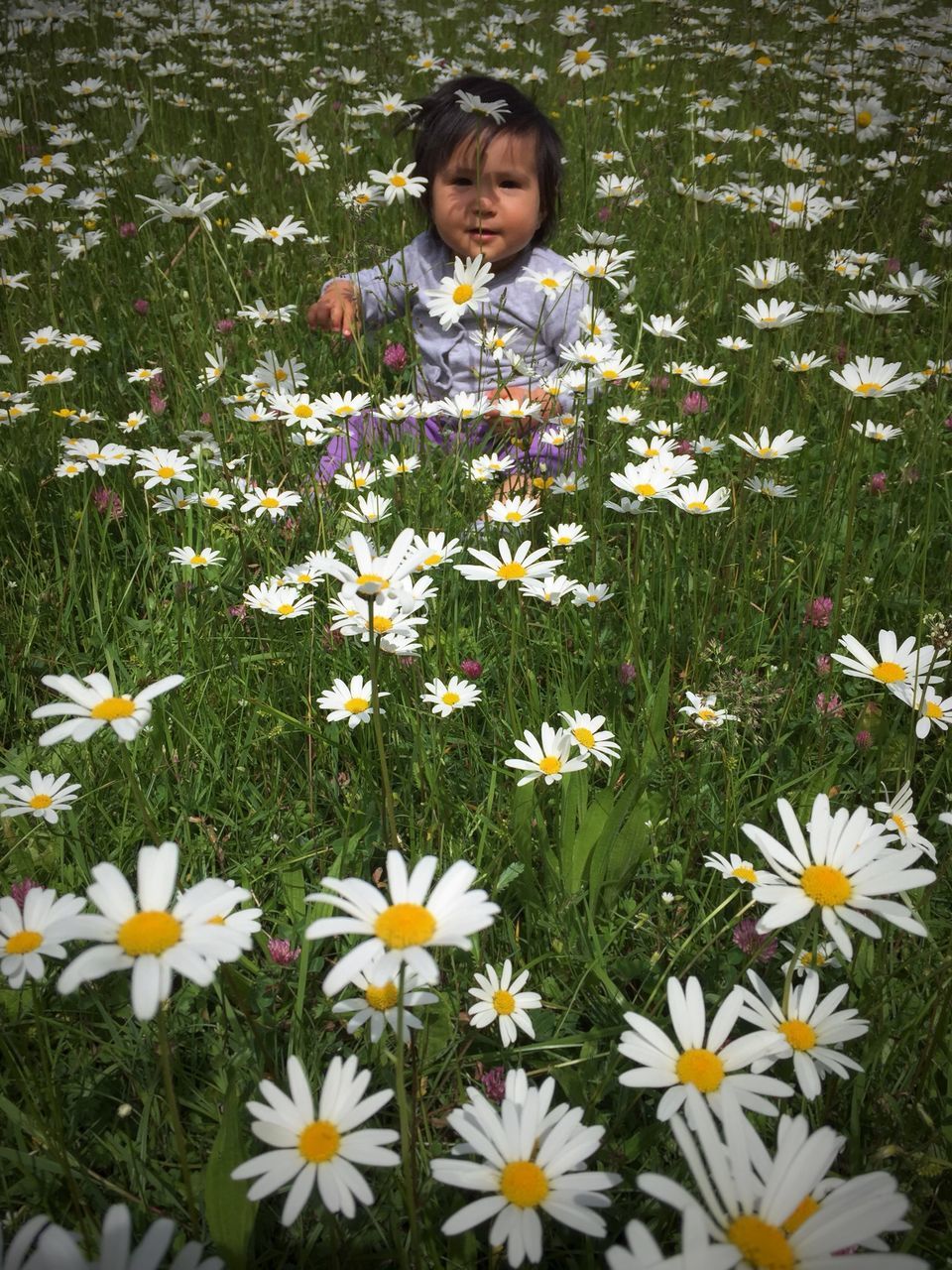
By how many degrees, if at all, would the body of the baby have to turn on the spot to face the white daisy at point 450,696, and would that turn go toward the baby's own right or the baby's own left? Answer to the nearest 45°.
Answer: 0° — they already face it

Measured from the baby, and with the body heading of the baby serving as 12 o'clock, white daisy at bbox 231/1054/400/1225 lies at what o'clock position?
The white daisy is roughly at 12 o'clock from the baby.

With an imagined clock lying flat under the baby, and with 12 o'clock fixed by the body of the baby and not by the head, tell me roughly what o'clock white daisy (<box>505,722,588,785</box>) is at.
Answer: The white daisy is roughly at 12 o'clock from the baby.

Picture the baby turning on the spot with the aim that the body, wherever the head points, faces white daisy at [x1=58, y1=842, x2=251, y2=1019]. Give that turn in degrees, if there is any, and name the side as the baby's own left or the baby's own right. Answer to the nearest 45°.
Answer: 0° — they already face it

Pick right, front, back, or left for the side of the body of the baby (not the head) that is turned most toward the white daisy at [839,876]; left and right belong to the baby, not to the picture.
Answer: front

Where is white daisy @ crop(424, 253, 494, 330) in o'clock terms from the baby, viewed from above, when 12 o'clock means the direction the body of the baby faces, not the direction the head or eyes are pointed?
The white daisy is roughly at 12 o'clock from the baby.

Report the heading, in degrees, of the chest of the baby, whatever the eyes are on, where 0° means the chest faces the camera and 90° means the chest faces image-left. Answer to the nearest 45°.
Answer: approximately 0°

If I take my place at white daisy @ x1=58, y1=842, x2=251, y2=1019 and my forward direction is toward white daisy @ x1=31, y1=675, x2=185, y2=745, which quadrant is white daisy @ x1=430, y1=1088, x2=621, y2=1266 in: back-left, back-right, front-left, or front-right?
back-right

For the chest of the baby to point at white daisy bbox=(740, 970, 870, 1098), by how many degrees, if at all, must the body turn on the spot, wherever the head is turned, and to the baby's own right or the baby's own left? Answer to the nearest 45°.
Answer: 0° — they already face it

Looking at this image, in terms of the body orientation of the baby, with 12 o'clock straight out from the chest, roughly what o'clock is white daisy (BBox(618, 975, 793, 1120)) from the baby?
The white daisy is roughly at 12 o'clock from the baby.
